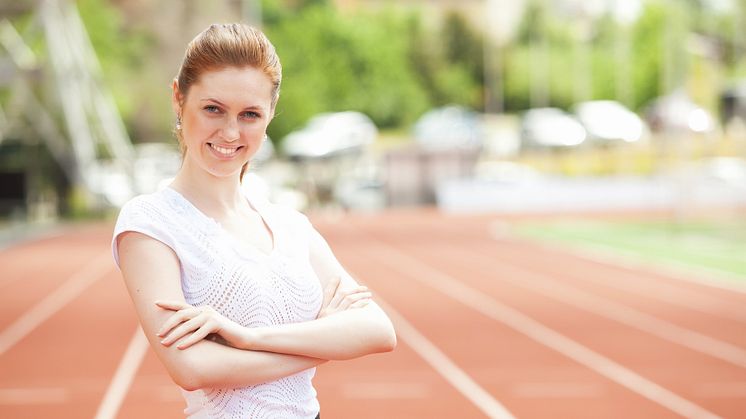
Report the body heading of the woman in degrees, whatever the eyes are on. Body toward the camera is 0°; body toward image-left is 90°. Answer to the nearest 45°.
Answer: approximately 315°

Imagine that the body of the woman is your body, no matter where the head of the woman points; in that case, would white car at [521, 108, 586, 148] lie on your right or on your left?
on your left

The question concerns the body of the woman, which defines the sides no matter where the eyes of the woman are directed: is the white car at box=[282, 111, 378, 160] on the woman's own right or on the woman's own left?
on the woman's own left

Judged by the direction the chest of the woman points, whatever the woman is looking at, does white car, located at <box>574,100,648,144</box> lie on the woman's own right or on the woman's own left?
on the woman's own left
